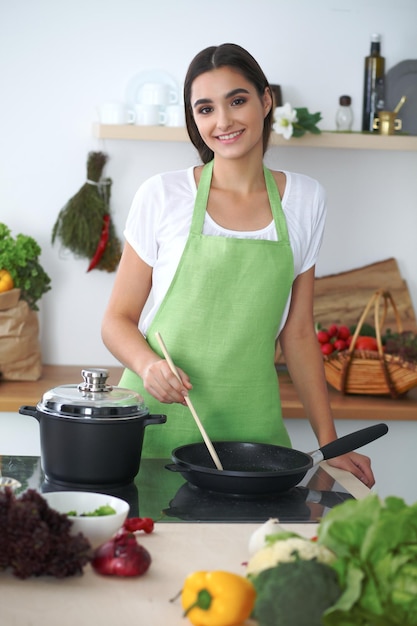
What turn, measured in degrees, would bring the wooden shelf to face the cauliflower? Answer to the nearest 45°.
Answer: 0° — it already faces it

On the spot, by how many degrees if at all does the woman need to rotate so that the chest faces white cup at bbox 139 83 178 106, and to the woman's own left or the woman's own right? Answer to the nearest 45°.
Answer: approximately 180°

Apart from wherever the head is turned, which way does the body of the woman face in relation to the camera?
toward the camera

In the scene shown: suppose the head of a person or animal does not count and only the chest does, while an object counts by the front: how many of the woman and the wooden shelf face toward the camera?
2

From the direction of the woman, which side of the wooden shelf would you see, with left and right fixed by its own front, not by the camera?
front

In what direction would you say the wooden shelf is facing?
toward the camera

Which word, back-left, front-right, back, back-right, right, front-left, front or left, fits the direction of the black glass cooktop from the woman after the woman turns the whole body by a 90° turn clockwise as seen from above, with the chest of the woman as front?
left

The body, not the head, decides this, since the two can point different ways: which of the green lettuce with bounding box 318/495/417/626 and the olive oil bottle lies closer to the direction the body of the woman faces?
the green lettuce

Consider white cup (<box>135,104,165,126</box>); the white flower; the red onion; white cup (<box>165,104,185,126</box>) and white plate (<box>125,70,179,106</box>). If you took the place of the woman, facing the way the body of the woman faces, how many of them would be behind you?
4

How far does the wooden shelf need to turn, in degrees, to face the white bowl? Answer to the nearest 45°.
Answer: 0° — it already faces it

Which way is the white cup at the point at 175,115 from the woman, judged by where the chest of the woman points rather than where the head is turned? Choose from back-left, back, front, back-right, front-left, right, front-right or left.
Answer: back

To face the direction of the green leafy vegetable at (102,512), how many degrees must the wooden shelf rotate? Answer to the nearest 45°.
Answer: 0° — it already faces it

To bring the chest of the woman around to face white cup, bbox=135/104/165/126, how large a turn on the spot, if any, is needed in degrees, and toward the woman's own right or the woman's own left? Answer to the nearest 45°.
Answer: approximately 180°

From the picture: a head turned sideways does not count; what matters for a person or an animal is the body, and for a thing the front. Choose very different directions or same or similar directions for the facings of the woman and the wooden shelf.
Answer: same or similar directions

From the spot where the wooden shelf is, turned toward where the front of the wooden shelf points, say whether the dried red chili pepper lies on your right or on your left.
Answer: on your right
